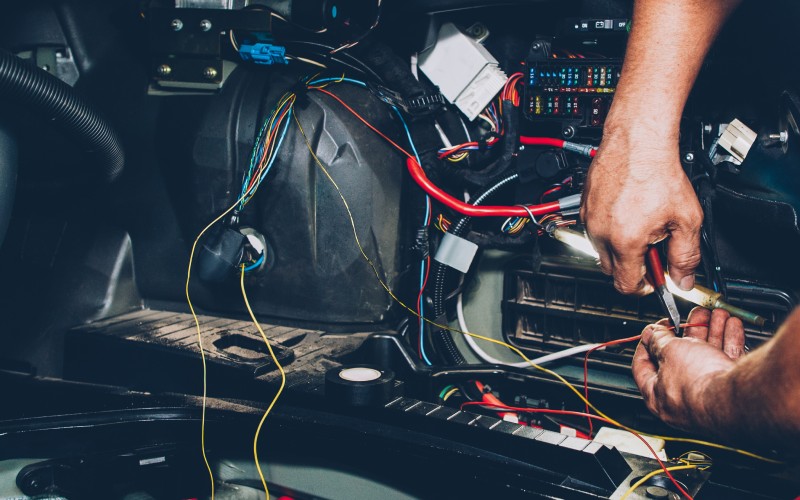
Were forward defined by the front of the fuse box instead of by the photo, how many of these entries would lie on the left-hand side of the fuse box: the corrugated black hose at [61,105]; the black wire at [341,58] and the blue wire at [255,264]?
0

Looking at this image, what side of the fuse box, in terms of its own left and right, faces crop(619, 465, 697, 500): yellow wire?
front

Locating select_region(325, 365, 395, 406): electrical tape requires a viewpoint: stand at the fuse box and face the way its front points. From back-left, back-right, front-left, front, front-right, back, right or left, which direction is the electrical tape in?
front-right

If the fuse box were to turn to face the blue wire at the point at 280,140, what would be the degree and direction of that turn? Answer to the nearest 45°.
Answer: approximately 90° to its right

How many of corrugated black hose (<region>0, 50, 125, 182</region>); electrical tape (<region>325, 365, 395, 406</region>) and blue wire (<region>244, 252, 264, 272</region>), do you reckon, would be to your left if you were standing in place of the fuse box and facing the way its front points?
0

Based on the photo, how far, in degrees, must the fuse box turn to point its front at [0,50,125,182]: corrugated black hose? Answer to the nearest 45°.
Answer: approximately 90° to its right

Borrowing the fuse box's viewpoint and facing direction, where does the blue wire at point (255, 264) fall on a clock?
The blue wire is roughly at 3 o'clock from the fuse box.

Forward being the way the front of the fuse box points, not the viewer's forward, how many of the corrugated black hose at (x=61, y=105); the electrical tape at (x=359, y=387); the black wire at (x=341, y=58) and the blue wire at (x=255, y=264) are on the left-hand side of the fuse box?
0

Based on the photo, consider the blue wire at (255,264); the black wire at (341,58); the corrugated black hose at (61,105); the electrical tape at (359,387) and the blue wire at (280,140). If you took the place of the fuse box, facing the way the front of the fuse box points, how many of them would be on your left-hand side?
0

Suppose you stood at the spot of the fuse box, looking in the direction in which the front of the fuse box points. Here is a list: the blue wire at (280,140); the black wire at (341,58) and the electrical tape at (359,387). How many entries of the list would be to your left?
0

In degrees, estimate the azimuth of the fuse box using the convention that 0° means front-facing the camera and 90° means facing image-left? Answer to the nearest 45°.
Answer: approximately 0°
